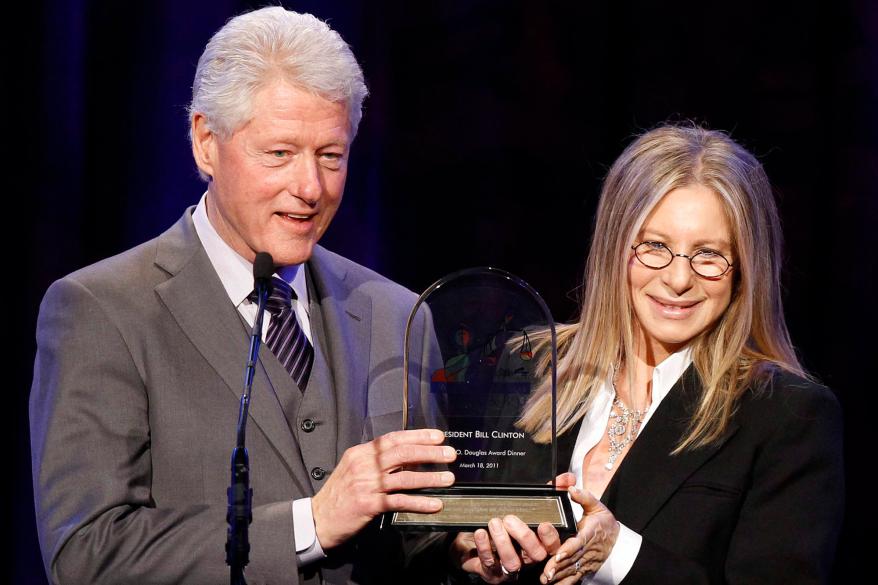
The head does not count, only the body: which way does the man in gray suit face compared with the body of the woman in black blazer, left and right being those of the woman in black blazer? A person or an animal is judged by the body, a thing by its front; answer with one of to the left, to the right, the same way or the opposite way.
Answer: to the left

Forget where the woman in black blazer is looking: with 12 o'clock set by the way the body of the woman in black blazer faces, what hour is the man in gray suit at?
The man in gray suit is roughly at 1 o'clock from the woman in black blazer.

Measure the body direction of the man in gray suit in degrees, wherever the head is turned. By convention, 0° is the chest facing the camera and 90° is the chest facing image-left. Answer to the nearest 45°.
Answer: approximately 315°

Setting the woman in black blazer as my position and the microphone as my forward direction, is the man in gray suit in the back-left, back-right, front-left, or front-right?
front-right

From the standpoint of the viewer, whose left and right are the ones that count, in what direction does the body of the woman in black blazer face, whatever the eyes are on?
facing the viewer and to the left of the viewer

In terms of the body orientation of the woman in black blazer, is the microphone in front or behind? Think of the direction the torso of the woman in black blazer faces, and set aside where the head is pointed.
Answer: in front

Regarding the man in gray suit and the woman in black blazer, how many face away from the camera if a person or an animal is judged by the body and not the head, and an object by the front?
0

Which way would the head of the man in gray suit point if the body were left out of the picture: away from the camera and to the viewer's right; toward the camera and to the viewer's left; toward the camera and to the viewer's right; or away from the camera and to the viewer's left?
toward the camera and to the viewer's right
